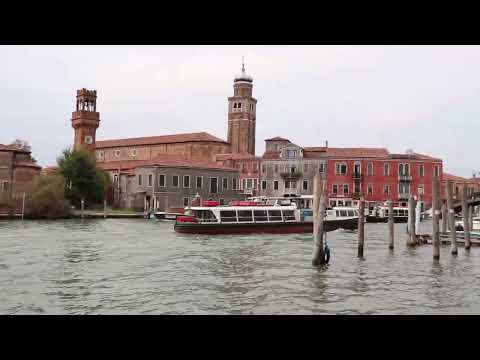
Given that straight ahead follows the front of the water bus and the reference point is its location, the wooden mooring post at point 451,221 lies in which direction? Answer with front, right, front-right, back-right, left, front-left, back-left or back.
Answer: back-left

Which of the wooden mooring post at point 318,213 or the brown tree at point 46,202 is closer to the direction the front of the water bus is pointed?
the brown tree

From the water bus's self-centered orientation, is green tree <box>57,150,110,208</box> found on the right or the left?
on its right

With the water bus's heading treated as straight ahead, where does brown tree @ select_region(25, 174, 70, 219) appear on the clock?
The brown tree is roughly at 1 o'clock from the water bus.

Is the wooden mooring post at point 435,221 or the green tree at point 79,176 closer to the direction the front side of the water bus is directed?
the green tree

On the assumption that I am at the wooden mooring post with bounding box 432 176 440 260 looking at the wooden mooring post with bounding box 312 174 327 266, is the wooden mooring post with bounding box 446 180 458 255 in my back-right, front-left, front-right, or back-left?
back-right

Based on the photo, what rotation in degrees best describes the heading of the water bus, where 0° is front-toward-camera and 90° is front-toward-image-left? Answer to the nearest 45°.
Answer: approximately 90°
